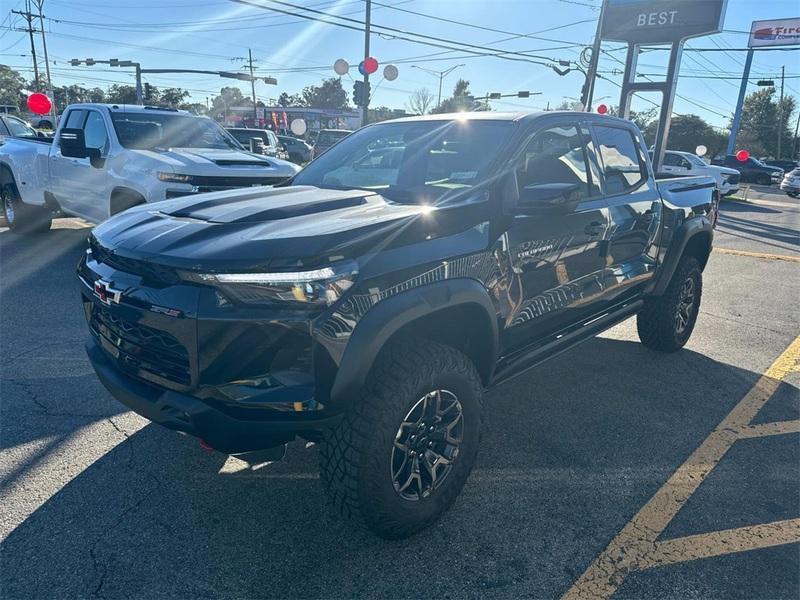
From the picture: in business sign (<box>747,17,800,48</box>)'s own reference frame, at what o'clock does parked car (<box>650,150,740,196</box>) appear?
The parked car is roughly at 12 o'clock from the business sign.

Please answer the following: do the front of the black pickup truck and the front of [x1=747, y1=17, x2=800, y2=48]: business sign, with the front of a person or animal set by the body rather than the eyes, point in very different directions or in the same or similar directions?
same or similar directions

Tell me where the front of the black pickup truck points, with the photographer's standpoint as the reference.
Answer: facing the viewer and to the left of the viewer

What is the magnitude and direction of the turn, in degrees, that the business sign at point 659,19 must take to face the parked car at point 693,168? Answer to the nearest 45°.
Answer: approximately 180°

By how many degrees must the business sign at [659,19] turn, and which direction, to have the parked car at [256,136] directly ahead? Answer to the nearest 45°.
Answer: approximately 90° to its right

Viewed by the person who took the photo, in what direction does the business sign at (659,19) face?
facing the viewer

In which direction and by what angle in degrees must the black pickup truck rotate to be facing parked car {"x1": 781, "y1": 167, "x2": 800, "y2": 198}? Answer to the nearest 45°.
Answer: approximately 180°

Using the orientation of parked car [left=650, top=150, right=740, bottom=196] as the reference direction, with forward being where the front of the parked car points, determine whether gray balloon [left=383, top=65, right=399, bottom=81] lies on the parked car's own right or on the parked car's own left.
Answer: on the parked car's own right

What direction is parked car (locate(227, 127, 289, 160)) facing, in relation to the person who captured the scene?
facing the viewer and to the right of the viewer

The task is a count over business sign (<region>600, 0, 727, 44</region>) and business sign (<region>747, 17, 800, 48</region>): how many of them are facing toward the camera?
2

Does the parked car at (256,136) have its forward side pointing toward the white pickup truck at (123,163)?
no

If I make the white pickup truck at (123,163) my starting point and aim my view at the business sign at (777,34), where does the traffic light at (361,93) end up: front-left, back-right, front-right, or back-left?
front-left

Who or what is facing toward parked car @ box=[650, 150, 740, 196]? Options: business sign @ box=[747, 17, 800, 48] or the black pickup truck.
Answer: the business sign
